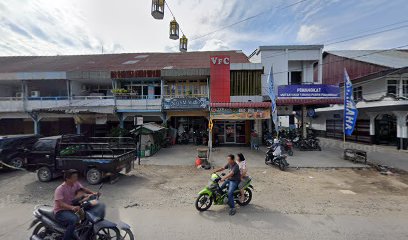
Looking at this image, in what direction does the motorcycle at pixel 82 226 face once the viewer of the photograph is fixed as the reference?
facing to the right of the viewer

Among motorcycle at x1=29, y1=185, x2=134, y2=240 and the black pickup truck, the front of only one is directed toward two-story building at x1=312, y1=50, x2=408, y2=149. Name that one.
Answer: the motorcycle

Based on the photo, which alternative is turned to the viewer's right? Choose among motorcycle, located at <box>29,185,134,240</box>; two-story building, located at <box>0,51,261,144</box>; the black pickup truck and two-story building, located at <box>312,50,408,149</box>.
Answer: the motorcycle

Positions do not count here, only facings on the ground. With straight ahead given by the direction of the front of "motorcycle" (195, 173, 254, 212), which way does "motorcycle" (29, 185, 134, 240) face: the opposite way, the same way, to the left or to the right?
the opposite way

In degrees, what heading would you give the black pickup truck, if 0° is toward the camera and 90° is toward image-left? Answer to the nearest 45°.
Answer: approximately 135°

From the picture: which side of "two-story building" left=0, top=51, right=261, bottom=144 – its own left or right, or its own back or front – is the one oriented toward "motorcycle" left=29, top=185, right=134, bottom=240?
front

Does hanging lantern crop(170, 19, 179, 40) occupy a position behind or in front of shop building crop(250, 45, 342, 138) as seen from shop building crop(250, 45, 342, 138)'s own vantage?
in front

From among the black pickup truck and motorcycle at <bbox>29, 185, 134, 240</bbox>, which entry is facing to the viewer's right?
the motorcycle

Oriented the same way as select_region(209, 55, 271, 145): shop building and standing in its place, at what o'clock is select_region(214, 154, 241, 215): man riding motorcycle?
The man riding motorcycle is roughly at 12 o'clock from the shop building.

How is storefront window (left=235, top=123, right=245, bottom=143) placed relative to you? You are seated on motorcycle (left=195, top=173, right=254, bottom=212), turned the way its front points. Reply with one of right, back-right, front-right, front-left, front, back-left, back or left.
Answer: back-right

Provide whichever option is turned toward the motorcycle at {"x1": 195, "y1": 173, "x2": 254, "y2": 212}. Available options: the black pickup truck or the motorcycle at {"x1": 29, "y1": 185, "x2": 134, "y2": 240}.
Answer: the motorcycle at {"x1": 29, "y1": 185, "x2": 134, "y2": 240}

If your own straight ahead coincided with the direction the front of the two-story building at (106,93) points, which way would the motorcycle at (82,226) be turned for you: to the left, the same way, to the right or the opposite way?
to the left

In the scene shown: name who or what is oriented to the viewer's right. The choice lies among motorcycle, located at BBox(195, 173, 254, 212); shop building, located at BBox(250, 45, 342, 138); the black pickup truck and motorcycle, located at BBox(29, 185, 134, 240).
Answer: motorcycle, located at BBox(29, 185, 134, 240)

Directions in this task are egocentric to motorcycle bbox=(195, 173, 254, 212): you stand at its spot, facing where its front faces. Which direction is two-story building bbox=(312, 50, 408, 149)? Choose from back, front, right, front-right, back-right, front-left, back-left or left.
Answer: back
